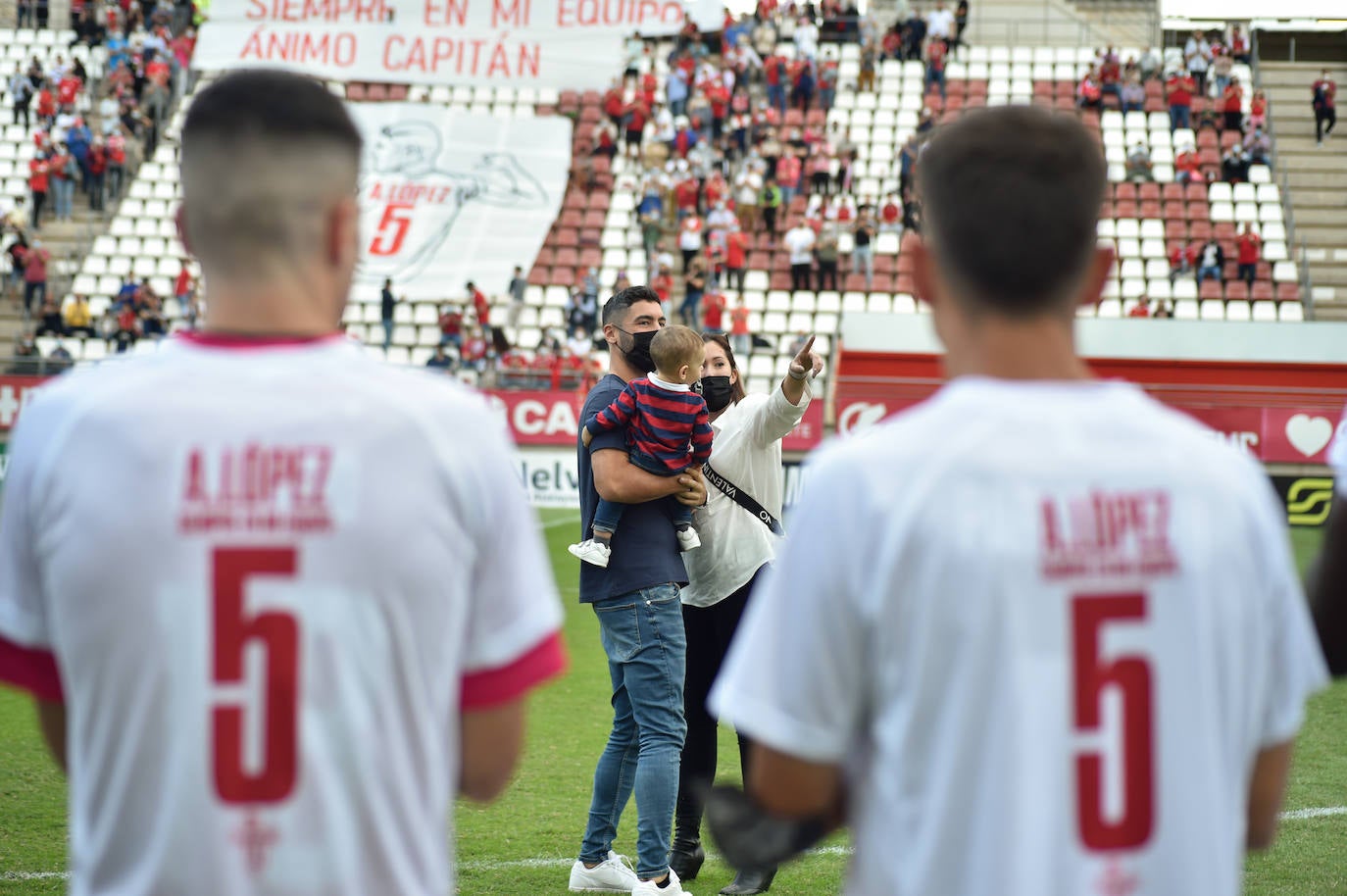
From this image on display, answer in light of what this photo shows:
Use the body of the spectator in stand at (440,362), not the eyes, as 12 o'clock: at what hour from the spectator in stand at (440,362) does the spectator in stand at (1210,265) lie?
the spectator in stand at (1210,265) is roughly at 9 o'clock from the spectator in stand at (440,362).

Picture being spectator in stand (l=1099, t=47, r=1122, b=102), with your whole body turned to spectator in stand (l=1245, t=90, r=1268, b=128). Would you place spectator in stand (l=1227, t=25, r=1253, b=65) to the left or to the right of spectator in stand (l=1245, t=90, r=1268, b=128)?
left

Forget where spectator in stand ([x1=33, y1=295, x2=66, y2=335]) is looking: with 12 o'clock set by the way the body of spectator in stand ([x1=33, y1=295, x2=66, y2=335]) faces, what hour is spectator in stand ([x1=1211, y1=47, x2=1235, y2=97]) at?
spectator in stand ([x1=1211, y1=47, x2=1235, y2=97]) is roughly at 9 o'clock from spectator in stand ([x1=33, y1=295, x2=66, y2=335]).

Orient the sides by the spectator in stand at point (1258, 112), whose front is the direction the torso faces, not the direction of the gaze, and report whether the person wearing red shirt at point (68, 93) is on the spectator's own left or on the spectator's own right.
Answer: on the spectator's own right

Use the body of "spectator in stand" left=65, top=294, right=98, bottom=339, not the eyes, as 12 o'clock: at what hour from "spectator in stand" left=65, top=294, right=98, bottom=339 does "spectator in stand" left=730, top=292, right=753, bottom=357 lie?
"spectator in stand" left=730, top=292, right=753, bottom=357 is roughly at 10 o'clock from "spectator in stand" left=65, top=294, right=98, bottom=339.

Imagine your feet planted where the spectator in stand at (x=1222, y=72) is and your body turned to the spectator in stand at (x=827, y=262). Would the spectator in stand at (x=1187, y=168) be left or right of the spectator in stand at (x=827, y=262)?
left

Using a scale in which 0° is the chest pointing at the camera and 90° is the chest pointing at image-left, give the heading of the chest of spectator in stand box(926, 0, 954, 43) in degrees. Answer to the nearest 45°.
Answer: approximately 0°

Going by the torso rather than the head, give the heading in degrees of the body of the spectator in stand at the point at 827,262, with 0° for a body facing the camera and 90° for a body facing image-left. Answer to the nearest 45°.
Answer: approximately 0°

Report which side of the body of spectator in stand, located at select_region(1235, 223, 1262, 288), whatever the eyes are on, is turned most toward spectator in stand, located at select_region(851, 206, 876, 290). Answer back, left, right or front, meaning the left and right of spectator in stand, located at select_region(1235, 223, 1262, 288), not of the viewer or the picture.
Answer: right

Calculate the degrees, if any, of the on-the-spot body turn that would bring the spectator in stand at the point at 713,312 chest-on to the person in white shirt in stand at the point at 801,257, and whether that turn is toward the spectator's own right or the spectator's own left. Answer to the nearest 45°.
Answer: approximately 135° to the spectator's own left
